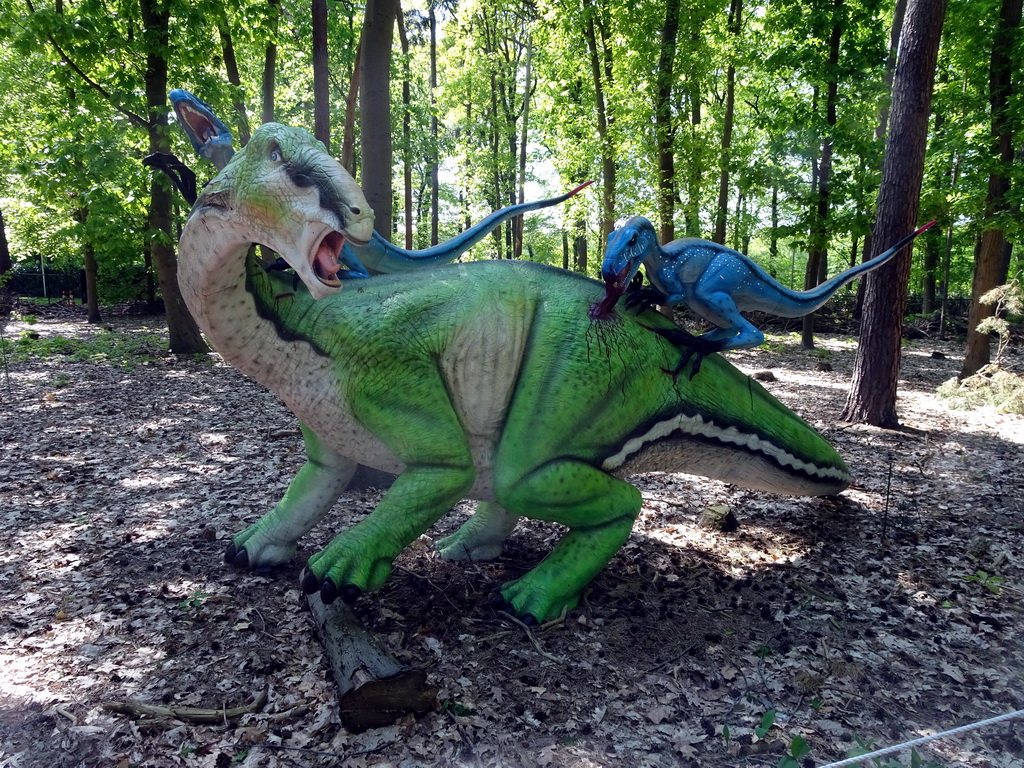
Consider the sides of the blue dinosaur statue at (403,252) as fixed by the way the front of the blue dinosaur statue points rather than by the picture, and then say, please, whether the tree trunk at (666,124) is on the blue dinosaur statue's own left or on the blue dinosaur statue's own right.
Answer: on the blue dinosaur statue's own right

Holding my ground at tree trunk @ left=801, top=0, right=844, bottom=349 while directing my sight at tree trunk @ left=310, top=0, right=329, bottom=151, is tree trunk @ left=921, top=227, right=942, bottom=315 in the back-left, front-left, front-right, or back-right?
back-right

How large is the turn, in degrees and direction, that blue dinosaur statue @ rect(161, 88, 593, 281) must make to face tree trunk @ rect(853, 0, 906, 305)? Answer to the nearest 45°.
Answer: approximately 135° to its right

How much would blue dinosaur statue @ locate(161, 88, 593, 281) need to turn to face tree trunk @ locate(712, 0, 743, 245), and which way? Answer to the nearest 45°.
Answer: approximately 135° to its right

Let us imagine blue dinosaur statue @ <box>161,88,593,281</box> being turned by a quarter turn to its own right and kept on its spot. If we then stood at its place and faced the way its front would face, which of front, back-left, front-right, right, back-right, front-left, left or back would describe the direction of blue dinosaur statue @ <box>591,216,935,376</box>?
right

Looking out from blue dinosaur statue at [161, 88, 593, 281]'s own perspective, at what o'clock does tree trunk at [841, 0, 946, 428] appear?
The tree trunk is roughly at 5 o'clock from the blue dinosaur statue.

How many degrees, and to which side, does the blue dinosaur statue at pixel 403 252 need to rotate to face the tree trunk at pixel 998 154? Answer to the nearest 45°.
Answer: approximately 135° to its right

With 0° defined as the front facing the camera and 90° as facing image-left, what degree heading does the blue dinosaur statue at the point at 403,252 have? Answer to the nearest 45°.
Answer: approximately 90°

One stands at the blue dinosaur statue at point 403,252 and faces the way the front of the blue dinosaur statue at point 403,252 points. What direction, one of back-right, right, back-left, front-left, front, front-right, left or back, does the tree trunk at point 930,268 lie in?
back-right

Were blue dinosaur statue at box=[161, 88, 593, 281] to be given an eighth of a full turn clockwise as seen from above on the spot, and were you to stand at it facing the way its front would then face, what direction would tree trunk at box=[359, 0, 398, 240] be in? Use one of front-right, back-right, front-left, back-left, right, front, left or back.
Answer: front-right

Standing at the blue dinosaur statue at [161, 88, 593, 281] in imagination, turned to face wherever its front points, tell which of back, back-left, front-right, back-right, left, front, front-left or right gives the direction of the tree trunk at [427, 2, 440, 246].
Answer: right

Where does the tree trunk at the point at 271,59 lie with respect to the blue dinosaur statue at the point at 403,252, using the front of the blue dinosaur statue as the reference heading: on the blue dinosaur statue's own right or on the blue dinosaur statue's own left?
on the blue dinosaur statue's own right
